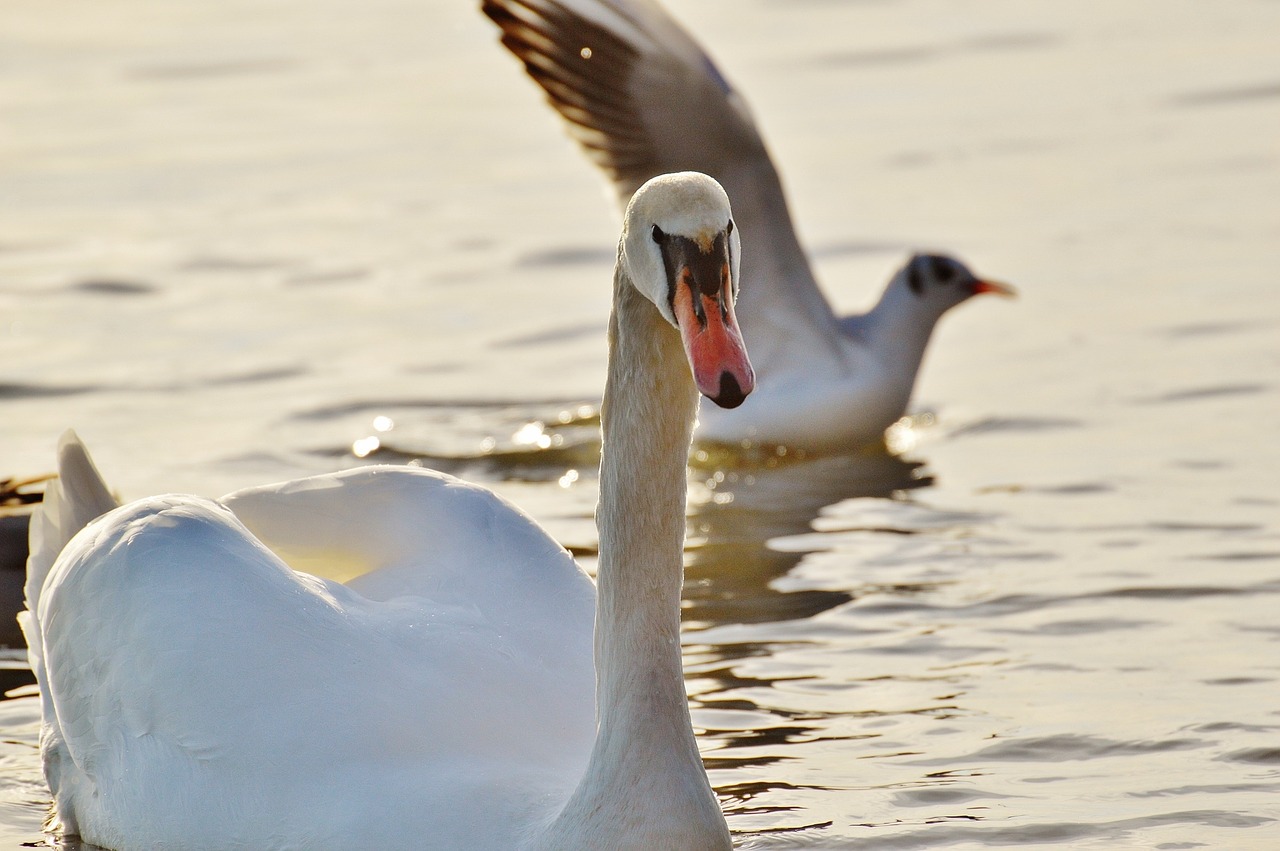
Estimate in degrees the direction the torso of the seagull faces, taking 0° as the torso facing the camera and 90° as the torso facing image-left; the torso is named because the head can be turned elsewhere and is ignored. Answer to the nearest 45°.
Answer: approximately 270°

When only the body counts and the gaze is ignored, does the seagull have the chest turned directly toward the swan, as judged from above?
no

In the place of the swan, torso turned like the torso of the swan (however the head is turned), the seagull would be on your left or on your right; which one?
on your left

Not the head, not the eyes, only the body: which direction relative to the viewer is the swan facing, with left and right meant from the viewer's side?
facing the viewer and to the right of the viewer

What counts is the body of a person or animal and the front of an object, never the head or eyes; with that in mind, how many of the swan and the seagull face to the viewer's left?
0
